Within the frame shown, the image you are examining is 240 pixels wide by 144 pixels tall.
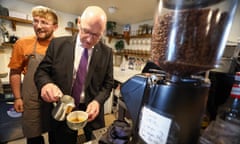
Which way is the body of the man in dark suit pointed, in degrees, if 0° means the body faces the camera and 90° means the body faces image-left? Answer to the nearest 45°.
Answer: approximately 0°

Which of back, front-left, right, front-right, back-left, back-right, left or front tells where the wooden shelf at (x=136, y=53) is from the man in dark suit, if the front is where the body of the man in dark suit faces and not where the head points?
back-left

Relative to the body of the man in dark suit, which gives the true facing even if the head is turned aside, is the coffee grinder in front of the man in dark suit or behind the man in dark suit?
in front

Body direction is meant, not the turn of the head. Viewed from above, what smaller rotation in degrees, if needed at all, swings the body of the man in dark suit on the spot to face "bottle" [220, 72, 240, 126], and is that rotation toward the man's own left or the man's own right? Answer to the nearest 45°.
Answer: approximately 45° to the man's own left

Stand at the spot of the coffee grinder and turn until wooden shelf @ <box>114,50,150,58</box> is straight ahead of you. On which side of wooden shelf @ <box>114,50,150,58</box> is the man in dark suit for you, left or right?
left
